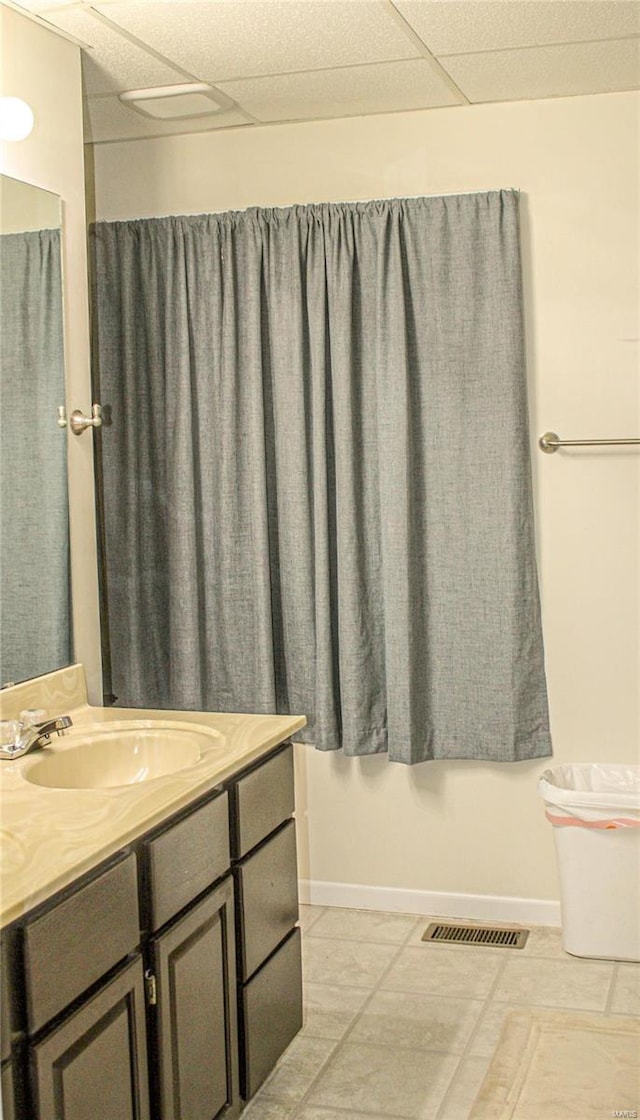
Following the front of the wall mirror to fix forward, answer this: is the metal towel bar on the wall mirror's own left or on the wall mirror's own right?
on the wall mirror's own left

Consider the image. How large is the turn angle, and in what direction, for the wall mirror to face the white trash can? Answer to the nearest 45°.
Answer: approximately 45° to its left

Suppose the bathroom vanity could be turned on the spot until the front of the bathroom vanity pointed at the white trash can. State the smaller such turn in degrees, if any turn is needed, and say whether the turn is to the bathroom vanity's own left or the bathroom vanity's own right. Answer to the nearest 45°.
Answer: approximately 90° to the bathroom vanity's own left

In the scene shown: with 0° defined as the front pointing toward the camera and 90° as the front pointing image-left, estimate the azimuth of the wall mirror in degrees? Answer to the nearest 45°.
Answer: approximately 315°
